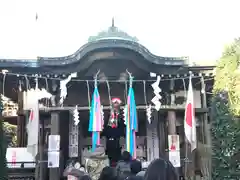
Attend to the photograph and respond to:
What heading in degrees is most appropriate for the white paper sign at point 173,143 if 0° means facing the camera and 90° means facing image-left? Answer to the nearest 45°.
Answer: approximately 0°

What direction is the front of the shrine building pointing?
toward the camera

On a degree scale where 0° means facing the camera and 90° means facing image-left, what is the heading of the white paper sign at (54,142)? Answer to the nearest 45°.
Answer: approximately 0°

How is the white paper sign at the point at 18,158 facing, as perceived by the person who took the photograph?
facing the viewer

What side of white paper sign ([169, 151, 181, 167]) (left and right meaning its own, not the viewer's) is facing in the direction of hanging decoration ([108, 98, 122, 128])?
right

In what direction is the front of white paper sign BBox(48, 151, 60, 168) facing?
toward the camera

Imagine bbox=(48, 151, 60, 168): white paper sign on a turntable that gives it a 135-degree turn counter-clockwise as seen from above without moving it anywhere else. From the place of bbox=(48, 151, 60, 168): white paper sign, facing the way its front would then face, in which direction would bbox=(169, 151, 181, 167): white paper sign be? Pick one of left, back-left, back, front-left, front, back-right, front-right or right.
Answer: front-right

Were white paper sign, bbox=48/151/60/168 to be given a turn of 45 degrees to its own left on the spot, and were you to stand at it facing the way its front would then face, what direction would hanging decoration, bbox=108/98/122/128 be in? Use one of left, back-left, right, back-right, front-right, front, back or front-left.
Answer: front-left

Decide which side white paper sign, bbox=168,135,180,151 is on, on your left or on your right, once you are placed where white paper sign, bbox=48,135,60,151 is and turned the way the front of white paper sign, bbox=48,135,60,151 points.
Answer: on your left
